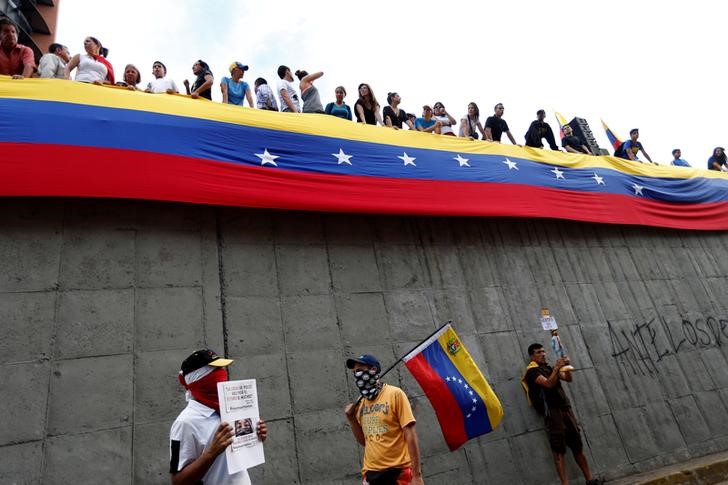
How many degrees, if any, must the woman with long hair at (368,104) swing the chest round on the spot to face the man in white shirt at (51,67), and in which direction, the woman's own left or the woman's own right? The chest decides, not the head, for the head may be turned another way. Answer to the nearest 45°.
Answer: approximately 45° to the woman's own right

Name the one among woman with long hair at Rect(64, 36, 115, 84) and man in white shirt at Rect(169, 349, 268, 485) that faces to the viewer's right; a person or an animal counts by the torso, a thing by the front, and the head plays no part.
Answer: the man in white shirt

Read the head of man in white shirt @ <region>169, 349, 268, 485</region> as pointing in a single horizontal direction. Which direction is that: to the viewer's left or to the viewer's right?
to the viewer's right

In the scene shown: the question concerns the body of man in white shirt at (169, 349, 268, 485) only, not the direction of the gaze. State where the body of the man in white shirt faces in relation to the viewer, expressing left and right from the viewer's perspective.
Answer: facing to the right of the viewer

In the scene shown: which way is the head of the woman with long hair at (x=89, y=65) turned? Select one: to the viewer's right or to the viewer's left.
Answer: to the viewer's left

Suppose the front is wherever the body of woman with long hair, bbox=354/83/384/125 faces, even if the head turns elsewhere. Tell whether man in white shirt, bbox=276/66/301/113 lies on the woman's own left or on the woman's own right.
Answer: on the woman's own right
